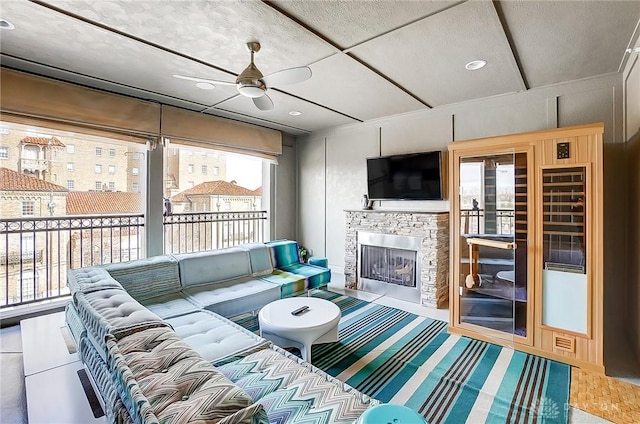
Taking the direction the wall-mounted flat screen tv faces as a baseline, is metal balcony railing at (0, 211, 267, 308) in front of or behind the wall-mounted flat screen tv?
in front

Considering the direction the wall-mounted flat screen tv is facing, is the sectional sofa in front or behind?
in front

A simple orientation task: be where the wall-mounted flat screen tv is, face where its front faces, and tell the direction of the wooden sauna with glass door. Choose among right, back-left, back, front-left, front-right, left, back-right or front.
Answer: left

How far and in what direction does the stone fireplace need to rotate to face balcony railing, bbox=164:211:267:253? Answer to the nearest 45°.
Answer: approximately 45° to its right

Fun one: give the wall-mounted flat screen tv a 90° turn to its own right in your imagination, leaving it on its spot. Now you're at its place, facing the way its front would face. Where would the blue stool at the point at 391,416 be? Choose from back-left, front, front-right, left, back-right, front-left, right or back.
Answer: back-left

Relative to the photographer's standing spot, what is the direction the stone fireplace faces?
facing the viewer and to the left of the viewer

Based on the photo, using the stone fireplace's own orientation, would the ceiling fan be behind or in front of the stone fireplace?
in front

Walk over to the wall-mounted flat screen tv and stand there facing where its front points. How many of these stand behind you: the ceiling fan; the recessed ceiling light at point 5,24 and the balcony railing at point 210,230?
0

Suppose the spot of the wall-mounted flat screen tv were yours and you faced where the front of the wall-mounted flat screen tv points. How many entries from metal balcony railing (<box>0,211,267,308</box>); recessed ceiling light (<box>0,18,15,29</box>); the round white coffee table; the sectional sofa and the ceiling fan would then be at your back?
0

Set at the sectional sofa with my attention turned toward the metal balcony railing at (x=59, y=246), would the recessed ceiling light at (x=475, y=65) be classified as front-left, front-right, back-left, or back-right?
back-right

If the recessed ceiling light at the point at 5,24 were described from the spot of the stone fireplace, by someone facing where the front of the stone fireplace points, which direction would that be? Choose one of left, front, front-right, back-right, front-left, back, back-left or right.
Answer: front

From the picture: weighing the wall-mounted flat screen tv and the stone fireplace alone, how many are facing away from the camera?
0

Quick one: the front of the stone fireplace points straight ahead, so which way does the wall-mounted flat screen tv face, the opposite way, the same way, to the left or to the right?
the same way

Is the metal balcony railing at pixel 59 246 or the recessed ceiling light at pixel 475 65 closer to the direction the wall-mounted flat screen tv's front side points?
the metal balcony railing
